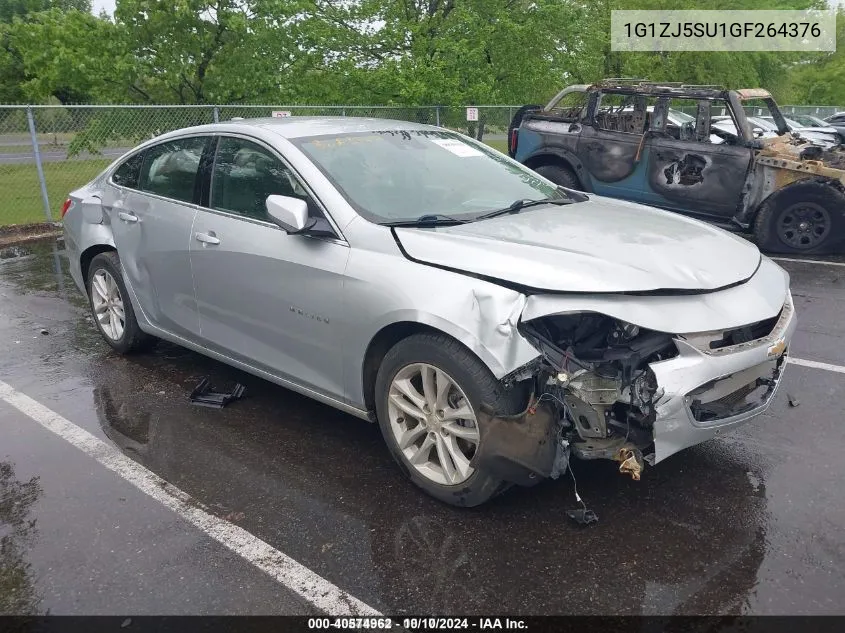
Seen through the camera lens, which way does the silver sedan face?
facing the viewer and to the right of the viewer

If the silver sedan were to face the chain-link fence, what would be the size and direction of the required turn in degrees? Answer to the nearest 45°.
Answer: approximately 180°

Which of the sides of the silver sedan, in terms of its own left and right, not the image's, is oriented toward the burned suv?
left
